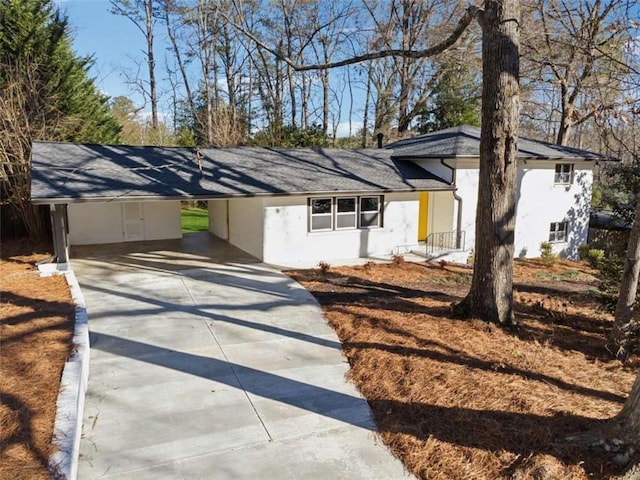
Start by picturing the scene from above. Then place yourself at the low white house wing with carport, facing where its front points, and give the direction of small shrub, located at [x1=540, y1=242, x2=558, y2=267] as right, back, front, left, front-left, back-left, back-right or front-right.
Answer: left

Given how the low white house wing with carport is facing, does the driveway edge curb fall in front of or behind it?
in front

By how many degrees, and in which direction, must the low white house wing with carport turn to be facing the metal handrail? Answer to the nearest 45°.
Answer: approximately 90° to its left

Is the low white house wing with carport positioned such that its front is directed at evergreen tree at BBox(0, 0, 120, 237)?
no

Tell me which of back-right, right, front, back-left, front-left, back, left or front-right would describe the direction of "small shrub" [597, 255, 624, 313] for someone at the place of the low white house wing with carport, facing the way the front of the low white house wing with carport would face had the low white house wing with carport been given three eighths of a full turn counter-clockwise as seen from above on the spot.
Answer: right

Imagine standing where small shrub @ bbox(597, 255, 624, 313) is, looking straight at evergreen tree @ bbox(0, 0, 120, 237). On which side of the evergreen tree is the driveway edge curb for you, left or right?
left

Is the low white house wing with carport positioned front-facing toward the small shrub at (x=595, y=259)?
no

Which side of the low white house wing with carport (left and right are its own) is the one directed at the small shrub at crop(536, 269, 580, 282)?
left

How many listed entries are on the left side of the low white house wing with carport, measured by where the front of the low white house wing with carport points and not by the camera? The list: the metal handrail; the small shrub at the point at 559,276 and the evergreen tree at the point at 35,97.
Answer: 2

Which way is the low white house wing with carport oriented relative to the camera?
toward the camera

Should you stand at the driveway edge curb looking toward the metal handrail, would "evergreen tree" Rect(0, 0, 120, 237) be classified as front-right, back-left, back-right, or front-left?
front-left
